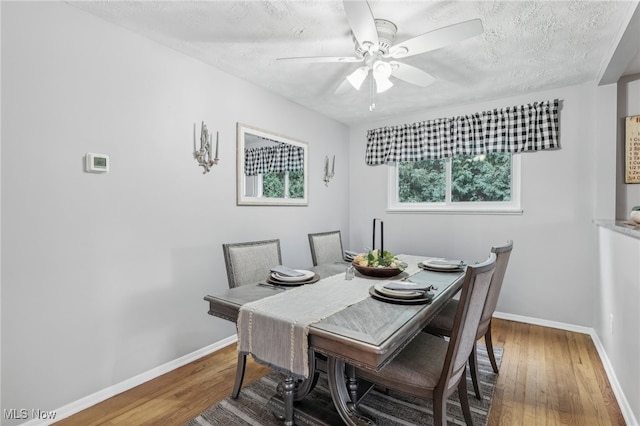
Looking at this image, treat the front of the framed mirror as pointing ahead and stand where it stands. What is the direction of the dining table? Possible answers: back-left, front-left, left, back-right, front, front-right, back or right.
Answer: front-right

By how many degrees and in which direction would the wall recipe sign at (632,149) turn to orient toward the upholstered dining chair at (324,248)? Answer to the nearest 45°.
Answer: approximately 45° to its right

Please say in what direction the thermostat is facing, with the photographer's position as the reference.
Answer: facing the viewer and to the right of the viewer

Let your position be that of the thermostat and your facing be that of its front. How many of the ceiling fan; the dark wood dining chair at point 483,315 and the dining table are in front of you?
3

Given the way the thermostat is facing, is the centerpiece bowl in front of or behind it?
in front

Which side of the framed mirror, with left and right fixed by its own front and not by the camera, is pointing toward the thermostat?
right

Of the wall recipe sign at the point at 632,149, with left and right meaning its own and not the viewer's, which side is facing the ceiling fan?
front

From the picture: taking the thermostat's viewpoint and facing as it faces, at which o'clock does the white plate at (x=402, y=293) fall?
The white plate is roughly at 12 o'clock from the thermostat.

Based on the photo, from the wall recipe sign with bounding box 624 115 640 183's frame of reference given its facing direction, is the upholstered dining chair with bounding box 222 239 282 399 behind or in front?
in front

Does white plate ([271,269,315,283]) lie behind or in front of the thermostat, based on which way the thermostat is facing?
in front

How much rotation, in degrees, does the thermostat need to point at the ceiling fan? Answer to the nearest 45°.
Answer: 0° — it already faces it
